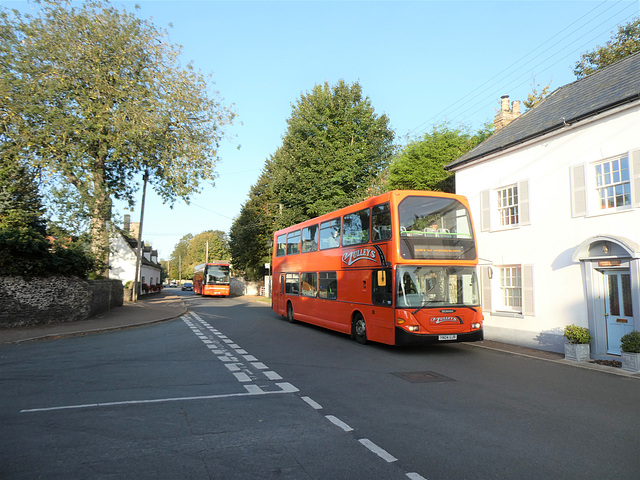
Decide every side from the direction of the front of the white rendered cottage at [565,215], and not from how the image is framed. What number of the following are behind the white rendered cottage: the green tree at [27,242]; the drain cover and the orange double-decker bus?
0

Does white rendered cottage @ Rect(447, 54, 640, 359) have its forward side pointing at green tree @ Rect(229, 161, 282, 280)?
no

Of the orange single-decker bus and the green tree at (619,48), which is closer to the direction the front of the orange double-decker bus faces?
the green tree

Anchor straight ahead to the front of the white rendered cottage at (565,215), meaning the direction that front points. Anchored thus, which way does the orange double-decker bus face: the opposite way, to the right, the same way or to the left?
to the left

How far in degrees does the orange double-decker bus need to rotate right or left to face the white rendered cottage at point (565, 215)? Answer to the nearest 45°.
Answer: approximately 45° to its left

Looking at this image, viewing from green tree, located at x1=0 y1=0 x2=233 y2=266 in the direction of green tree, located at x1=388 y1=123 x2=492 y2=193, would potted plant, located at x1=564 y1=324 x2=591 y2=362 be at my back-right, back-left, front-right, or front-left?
front-right

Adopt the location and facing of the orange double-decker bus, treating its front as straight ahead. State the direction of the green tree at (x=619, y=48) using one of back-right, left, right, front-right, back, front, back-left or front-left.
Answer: left

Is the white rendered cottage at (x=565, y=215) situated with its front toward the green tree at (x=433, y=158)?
no

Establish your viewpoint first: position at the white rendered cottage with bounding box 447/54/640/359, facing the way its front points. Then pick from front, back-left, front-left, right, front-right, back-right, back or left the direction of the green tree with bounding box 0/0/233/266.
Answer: front-right

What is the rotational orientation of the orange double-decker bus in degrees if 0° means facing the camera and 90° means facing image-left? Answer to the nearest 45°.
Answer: approximately 315°

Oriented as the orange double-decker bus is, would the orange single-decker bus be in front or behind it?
behind

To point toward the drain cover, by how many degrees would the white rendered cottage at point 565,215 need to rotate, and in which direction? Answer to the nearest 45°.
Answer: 0° — it already faces it

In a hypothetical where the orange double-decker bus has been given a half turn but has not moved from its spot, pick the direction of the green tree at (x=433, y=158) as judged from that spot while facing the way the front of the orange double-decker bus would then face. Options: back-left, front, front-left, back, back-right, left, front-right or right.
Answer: front-right

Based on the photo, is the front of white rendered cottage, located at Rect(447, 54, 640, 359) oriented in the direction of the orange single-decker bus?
no

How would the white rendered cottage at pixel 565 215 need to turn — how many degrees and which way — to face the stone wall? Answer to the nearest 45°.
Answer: approximately 45° to its right

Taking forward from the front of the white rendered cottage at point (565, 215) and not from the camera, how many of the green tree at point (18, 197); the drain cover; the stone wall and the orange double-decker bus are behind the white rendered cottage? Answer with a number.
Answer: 0
